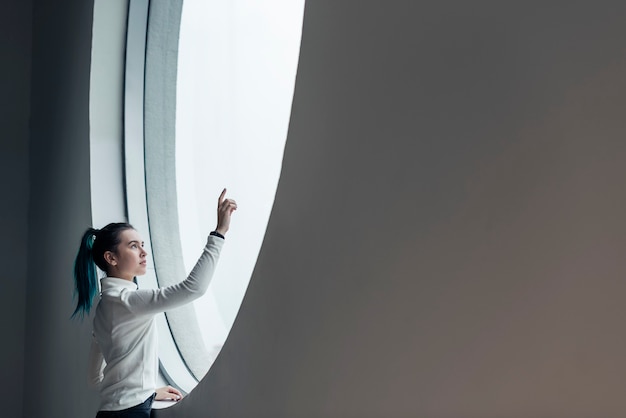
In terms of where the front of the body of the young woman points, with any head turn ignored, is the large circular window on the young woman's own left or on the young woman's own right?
on the young woman's own left

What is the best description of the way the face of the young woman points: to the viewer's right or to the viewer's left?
to the viewer's right

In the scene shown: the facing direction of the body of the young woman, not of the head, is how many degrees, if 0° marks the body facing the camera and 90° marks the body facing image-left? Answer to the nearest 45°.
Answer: approximately 270°
